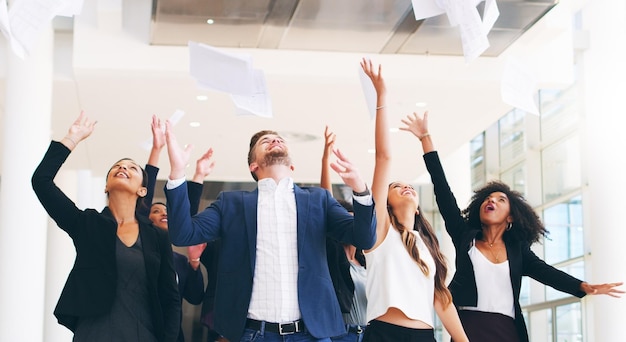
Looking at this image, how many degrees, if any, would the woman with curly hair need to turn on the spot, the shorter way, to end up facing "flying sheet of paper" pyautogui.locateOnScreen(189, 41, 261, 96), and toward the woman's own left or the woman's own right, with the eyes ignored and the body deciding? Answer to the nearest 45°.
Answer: approximately 45° to the woman's own right

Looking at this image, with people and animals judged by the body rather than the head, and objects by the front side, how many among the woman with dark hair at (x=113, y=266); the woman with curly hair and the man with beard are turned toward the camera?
3

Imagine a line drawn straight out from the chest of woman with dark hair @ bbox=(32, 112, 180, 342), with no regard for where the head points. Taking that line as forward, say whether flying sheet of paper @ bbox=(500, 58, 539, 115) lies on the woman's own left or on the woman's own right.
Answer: on the woman's own left

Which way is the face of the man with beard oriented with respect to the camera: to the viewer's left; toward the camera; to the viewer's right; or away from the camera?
toward the camera

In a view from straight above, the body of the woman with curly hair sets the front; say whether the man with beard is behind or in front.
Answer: in front

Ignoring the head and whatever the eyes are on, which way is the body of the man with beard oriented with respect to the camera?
toward the camera

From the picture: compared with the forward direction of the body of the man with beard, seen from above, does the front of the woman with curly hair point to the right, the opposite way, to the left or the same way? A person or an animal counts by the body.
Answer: the same way

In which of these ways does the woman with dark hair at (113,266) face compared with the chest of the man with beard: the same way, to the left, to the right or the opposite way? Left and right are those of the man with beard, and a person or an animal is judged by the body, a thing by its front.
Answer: the same way

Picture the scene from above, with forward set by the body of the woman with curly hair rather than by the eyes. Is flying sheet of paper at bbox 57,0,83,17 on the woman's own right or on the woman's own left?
on the woman's own right

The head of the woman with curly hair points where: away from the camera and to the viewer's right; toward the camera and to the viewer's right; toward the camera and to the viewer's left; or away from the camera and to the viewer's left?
toward the camera and to the viewer's left

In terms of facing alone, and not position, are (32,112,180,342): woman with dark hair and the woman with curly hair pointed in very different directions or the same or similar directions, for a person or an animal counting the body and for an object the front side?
same or similar directions
